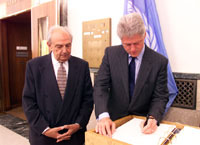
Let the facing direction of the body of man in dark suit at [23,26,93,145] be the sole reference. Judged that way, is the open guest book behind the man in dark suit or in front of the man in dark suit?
in front

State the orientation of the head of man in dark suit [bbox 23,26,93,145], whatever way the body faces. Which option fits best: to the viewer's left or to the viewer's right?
to the viewer's right

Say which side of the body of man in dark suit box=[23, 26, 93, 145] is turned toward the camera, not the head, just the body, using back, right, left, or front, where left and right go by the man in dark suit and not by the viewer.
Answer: front

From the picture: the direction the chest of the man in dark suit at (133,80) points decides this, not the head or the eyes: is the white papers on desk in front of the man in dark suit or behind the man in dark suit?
in front

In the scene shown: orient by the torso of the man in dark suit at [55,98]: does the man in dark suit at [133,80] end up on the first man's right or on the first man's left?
on the first man's left

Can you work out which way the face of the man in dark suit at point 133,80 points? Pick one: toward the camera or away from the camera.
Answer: toward the camera

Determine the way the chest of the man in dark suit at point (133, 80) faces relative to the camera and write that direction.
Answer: toward the camera

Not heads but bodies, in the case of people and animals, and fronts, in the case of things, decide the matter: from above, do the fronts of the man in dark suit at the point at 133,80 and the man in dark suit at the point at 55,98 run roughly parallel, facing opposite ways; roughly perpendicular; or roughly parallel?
roughly parallel

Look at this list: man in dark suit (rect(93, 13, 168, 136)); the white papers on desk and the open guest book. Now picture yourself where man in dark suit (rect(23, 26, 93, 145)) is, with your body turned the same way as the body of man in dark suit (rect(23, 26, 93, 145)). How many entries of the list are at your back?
0

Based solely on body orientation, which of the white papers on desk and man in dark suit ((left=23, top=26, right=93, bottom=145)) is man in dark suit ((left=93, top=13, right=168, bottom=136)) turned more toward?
the white papers on desk

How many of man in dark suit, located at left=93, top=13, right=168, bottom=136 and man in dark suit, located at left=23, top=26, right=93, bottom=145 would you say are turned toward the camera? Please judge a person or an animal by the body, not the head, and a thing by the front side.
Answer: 2

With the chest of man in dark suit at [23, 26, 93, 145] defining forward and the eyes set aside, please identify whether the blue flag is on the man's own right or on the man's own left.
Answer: on the man's own left

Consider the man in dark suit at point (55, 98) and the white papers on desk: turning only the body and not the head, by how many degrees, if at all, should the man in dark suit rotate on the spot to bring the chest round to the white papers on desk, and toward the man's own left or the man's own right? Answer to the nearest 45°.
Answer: approximately 45° to the man's own left
